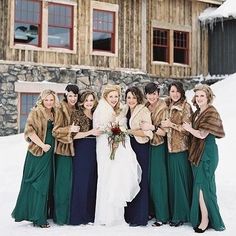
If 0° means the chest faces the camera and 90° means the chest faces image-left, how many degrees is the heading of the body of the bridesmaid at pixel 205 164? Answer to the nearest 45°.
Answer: approximately 45°

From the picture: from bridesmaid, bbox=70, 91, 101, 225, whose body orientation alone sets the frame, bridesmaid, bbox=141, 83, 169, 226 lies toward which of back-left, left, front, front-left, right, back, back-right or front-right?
front-left

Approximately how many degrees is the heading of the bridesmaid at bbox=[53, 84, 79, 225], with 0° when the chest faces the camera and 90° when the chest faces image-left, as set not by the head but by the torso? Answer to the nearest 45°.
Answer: approximately 315°

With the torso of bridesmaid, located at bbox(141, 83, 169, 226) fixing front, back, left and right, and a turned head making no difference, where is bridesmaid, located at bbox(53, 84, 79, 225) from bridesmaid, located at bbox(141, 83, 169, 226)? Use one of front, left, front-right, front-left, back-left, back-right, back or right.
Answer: front-right

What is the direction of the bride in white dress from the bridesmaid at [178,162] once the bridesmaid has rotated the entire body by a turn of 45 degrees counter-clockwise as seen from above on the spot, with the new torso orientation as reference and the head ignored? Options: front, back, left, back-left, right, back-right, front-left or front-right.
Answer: right

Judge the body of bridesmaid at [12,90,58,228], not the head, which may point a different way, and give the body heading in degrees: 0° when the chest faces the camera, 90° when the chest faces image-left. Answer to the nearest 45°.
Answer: approximately 315°

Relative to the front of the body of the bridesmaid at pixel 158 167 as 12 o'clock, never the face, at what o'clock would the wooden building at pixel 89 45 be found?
The wooden building is roughly at 4 o'clock from the bridesmaid.
